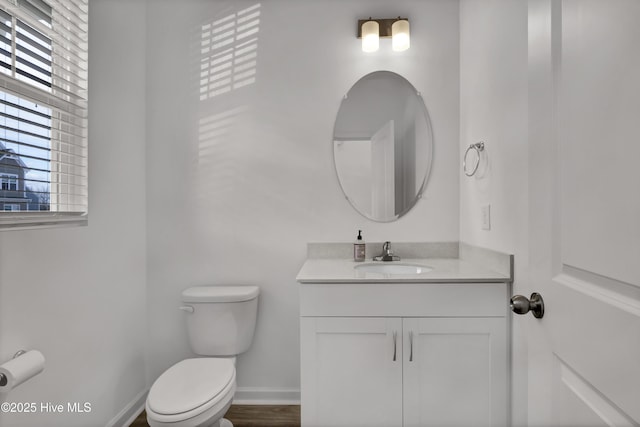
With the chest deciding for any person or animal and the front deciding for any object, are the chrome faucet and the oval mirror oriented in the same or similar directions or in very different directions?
same or similar directions

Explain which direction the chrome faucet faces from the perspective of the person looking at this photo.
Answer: facing the viewer

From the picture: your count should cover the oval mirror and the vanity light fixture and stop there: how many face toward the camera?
2

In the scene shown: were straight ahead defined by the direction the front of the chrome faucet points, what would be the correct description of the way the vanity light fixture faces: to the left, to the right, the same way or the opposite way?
the same way

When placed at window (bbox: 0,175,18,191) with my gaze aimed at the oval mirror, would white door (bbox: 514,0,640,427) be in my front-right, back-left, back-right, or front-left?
front-right

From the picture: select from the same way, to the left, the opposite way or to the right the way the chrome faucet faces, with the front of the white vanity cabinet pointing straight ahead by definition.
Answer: the same way

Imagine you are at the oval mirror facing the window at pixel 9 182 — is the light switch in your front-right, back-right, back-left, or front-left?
back-left

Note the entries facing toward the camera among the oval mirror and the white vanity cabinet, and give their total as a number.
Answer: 2

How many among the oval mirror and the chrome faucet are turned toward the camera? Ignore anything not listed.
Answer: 2

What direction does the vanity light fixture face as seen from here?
toward the camera

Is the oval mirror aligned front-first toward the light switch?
no

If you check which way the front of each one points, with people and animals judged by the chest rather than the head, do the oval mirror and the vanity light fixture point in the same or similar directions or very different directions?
same or similar directions

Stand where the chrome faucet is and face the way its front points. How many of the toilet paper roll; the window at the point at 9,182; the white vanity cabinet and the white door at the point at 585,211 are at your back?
0

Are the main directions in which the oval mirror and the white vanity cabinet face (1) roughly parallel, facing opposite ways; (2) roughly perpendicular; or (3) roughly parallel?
roughly parallel
